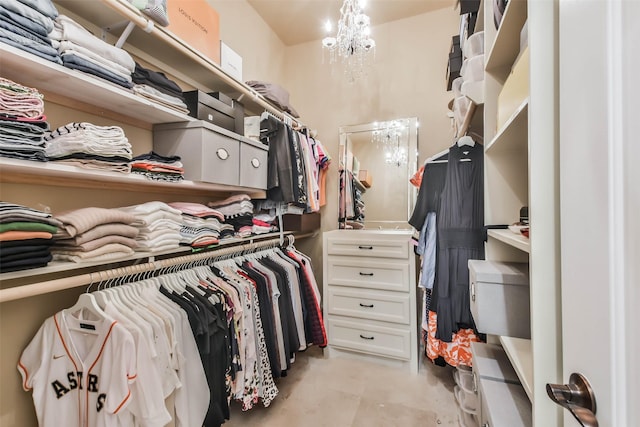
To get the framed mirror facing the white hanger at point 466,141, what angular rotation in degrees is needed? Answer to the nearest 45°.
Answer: approximately 45° to its left

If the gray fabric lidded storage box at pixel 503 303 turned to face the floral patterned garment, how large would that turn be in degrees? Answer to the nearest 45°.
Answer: approximately 90° to its right

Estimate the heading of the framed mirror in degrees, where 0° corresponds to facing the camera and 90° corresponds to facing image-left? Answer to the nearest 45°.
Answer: approximately 0°

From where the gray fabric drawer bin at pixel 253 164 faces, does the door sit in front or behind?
in front

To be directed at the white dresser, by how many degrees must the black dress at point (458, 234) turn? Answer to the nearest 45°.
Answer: approximately 135° to its right

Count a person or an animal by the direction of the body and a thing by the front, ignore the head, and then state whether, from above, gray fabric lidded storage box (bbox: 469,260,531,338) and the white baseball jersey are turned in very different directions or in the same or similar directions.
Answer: very different directions

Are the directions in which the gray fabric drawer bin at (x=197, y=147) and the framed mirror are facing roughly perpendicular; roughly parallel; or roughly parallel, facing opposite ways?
roughly perpendicular

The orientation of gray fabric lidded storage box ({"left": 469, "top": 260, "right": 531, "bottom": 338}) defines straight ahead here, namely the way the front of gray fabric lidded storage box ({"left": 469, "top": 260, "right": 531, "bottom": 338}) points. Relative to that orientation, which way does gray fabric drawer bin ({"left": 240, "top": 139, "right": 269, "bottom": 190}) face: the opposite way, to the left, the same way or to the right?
the opposite way

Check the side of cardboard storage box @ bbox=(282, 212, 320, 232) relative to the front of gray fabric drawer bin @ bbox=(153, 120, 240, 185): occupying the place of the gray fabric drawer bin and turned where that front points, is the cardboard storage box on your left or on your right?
on your left

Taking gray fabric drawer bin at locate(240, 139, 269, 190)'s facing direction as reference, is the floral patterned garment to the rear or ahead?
ahead

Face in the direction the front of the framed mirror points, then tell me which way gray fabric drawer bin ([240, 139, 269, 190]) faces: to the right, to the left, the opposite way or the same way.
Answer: to the left

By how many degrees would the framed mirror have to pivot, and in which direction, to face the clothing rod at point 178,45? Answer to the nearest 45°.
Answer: approximately 45° to its right

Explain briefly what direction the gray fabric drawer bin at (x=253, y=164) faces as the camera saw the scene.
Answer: facing the viewer and to the right of the viewer
